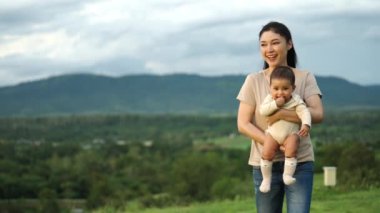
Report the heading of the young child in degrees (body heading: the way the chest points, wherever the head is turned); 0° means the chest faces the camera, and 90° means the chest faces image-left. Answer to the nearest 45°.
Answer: approximately 0°

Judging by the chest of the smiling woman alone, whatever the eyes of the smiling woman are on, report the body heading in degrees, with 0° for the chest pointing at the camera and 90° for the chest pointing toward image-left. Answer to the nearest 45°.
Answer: approximately 0°
